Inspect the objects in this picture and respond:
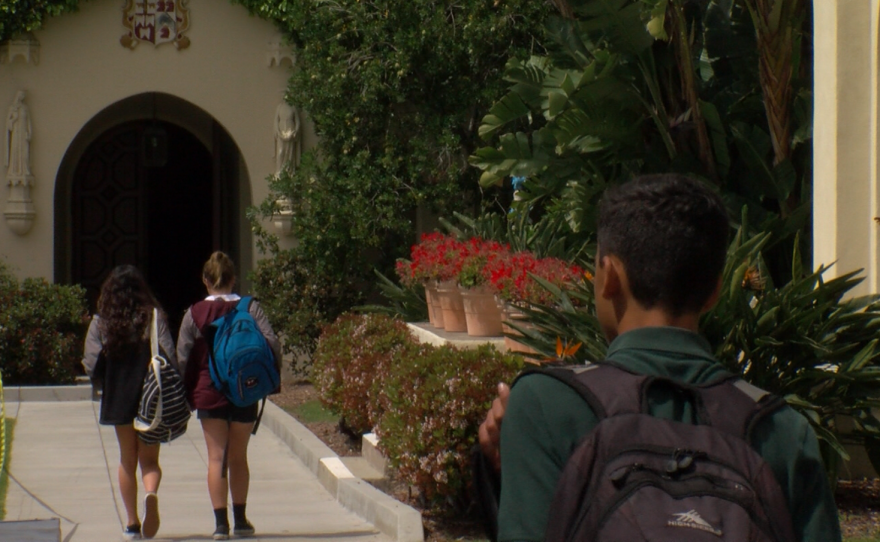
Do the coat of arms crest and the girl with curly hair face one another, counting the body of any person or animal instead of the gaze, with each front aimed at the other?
yes

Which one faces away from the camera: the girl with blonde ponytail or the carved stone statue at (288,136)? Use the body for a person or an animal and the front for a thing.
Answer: the girl with blonde ponytail

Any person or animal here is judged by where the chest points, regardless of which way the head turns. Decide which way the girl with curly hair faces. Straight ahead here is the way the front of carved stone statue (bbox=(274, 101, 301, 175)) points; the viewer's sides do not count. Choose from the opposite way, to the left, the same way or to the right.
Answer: the opposite way

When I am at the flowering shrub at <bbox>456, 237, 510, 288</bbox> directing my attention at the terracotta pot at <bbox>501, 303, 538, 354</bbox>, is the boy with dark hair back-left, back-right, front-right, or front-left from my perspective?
front-right

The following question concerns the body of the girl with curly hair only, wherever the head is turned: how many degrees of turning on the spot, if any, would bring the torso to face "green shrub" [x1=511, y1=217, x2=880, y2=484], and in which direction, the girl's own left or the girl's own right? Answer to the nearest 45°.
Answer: approximately 90° to the girl's own right

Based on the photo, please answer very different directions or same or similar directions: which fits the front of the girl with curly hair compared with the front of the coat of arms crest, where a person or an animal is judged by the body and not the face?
very different directions

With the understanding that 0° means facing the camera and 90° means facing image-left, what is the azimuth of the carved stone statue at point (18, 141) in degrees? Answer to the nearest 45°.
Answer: approximately 0°

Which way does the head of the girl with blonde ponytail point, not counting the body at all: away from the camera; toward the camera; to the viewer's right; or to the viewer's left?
away from the camera

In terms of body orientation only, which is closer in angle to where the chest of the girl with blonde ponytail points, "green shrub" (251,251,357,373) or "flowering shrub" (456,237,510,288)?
the green shrub

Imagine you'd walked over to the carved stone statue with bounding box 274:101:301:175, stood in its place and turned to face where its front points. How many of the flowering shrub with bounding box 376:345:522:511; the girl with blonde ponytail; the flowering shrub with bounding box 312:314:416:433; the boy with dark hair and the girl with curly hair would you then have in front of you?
5

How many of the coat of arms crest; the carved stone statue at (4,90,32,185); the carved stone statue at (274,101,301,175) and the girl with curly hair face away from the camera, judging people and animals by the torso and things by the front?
1

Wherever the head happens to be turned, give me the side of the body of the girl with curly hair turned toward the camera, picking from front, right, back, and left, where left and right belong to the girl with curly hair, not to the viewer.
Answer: back

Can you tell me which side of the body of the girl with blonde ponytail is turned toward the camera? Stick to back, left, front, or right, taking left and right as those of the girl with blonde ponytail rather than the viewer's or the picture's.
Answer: back

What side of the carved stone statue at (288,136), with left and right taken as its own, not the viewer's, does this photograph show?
front

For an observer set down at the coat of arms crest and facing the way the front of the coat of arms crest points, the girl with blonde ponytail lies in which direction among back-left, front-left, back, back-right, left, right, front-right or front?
front

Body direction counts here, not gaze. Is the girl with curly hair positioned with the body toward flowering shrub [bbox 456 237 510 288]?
no

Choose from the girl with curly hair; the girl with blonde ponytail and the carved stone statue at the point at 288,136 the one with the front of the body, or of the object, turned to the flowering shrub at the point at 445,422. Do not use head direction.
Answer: the carved stone statue

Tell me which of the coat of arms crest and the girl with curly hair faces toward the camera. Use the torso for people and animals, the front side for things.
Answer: the coat of arms crest
